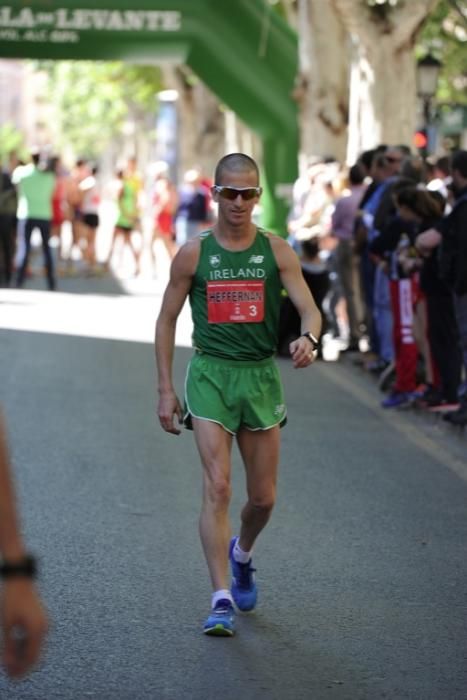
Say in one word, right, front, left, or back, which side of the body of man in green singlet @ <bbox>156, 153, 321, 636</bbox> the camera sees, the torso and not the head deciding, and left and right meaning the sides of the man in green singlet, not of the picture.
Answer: front

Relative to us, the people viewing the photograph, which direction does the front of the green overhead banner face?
facing the viewer

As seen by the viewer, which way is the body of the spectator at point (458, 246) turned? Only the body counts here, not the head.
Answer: to the viewer's left

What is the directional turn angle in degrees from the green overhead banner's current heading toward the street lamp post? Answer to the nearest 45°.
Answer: approximately 135° to its left

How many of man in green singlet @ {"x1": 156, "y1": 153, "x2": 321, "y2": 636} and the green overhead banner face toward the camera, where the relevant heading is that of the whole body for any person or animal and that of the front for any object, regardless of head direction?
2

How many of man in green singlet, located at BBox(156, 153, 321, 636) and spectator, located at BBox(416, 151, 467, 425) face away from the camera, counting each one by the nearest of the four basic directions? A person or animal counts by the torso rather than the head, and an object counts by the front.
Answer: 0

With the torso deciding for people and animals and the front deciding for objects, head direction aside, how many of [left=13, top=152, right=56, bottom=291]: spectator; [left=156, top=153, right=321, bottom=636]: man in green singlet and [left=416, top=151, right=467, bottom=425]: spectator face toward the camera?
1

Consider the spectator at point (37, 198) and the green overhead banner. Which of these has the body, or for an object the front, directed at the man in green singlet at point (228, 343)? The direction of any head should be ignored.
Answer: the green overhead banner
